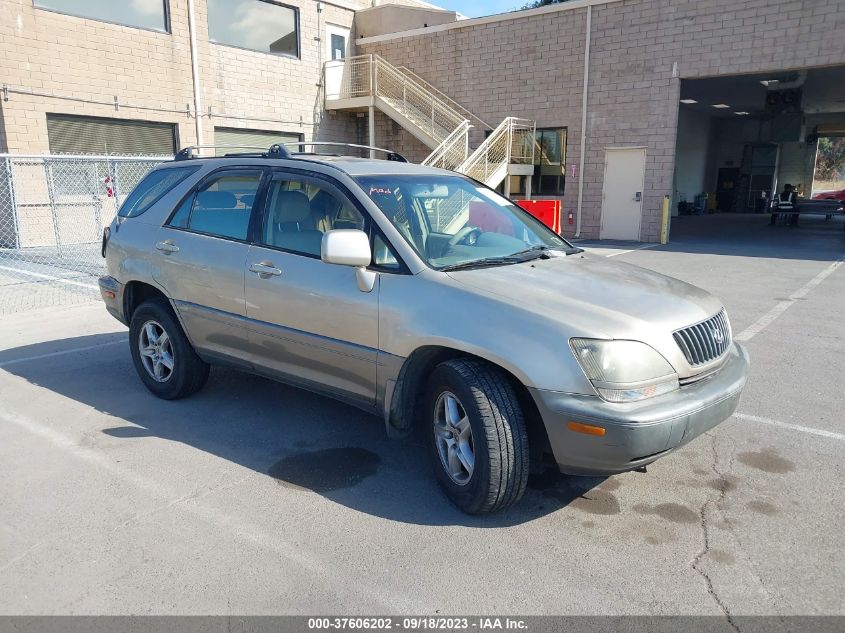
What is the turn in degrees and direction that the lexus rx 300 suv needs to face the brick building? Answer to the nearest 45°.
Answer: approximately 135° to its left

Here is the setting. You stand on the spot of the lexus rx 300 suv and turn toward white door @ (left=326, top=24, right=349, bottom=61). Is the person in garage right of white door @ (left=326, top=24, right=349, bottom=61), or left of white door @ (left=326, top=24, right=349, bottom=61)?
right

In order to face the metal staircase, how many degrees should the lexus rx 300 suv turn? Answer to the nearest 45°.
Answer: approximately 135° to its left

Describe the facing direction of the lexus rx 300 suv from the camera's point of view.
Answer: facing the viewer and to the right of the viewer

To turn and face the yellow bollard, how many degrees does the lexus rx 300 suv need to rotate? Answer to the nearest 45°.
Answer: approximately 90° to its left

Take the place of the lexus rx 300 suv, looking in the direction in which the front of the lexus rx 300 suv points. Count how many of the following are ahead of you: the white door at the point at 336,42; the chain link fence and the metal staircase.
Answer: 0

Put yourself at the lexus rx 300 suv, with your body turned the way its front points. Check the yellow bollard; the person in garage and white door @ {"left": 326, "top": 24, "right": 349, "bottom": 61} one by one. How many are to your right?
0

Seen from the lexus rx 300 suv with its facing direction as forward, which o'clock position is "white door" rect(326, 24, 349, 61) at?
The white door is roughly at 7 o'clock from the lexus rx 300 suv.

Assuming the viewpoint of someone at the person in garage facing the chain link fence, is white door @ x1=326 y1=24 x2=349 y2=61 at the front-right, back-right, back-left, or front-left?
front-right

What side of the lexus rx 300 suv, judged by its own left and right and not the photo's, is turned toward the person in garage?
left
